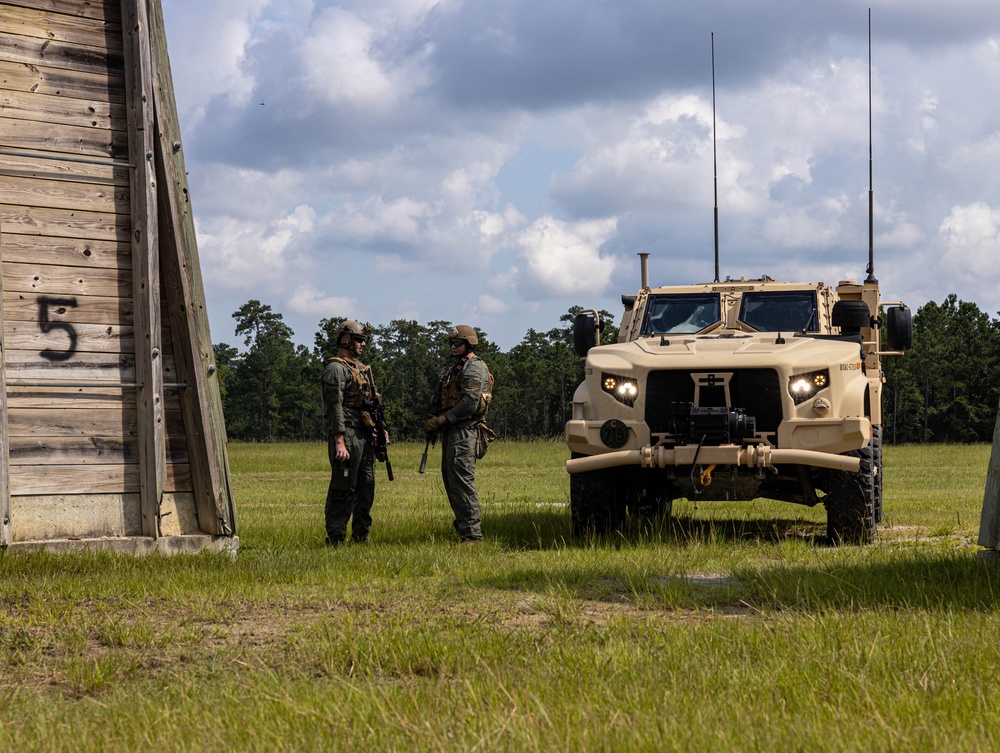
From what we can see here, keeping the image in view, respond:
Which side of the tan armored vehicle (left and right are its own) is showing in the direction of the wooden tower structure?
right

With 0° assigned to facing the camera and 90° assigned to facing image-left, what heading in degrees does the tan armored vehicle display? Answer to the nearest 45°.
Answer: approximately 0°
